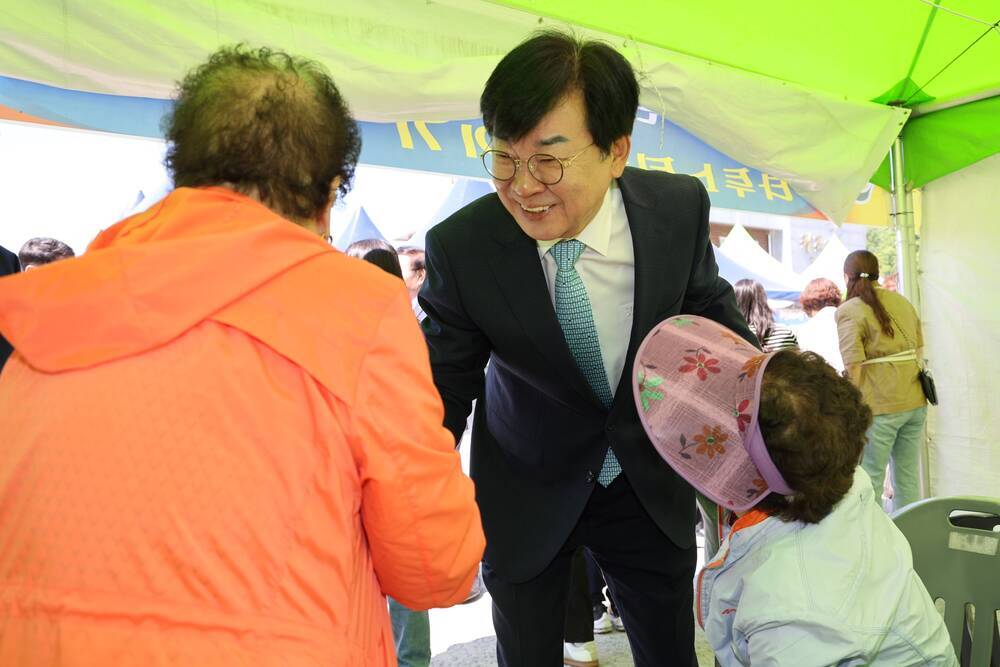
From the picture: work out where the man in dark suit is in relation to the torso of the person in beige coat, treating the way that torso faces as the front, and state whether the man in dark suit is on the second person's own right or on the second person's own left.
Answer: on the second person's own left

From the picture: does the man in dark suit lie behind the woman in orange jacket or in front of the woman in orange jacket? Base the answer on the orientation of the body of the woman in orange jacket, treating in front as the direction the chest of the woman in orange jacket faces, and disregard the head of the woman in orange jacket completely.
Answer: in front

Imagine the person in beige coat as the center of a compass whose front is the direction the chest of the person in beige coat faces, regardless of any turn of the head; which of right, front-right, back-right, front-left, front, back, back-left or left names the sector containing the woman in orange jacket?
back-left

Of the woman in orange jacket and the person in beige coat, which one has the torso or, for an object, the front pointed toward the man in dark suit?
the woman in orange jacket

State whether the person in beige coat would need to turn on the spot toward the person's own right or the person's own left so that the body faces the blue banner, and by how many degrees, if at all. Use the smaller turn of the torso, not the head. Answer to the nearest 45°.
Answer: approximately 90° to the person's own left

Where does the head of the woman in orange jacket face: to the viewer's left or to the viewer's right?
to the viewer's right

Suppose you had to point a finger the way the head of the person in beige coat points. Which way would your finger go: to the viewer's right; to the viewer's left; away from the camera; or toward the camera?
away from the camera

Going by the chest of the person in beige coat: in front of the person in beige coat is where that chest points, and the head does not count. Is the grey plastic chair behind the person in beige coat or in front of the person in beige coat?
behind

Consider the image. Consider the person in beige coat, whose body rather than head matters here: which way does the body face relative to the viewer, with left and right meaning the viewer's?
facing away from the viewer and to the left of the viewer

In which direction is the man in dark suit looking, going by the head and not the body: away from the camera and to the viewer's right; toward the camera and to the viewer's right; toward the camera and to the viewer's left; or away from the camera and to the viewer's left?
toward the camera and to the viewer's left

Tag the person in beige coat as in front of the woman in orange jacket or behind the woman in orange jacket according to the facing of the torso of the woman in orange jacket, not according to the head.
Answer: in front

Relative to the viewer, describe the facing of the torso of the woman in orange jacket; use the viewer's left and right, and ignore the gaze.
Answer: facing away from the viewer and to the right of the viewer
